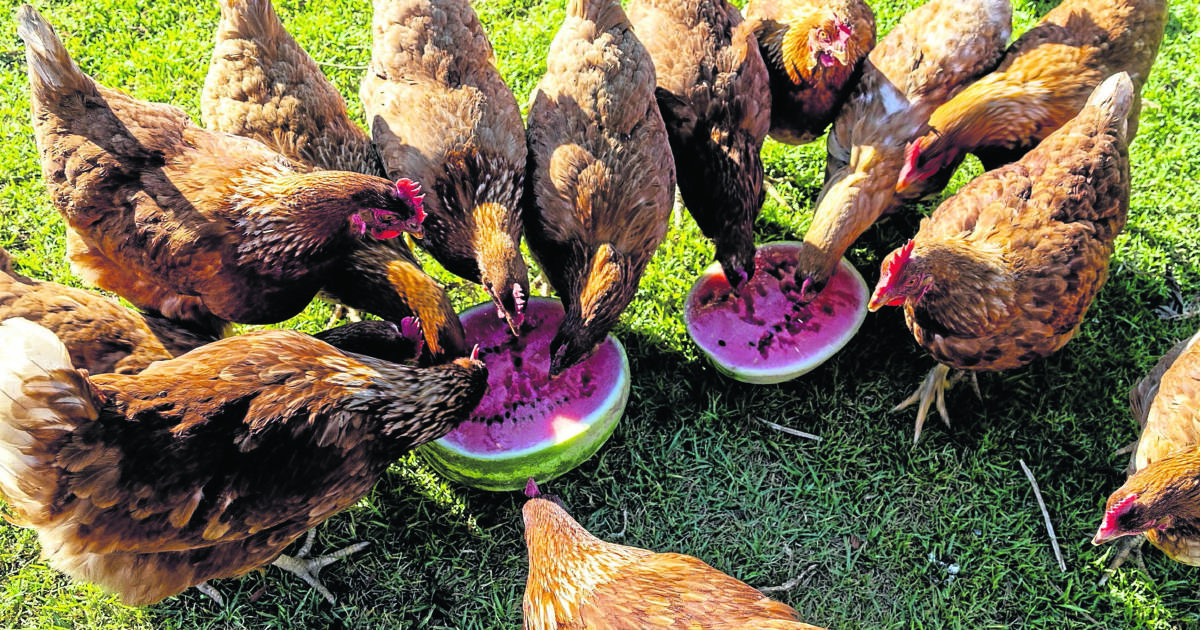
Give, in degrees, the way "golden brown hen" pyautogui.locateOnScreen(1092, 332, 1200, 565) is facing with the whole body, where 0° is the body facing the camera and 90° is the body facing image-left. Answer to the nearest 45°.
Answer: approximately 45°

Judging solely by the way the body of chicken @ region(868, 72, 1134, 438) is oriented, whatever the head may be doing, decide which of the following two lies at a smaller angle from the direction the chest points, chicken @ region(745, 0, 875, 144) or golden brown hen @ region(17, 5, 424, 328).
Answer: the golden brown hen

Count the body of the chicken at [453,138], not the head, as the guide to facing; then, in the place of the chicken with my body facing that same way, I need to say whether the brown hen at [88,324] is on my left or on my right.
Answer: on my right

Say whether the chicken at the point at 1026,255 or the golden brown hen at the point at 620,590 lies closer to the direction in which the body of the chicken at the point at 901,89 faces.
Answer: the golden brown hen

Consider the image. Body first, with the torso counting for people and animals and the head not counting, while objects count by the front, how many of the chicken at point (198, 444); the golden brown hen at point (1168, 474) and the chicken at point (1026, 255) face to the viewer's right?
1

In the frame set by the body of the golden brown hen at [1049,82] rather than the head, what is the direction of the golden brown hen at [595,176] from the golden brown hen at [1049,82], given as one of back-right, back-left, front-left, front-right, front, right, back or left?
front

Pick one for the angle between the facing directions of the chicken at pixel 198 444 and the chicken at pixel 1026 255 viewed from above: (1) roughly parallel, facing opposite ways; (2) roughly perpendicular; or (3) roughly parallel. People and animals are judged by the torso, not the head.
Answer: roughly parallel, facing opposite ways

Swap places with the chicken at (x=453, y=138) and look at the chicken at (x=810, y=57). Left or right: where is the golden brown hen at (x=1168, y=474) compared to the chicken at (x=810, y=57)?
right

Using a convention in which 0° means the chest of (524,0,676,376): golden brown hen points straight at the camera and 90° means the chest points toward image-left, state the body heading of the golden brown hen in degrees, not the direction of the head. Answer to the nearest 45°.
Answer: approximately 0°

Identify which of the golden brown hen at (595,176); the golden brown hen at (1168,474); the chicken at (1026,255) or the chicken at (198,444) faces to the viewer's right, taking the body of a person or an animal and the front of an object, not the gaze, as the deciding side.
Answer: the chicken at (198,444)

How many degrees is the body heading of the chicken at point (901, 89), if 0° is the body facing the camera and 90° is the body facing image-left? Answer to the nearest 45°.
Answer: approximately 45°

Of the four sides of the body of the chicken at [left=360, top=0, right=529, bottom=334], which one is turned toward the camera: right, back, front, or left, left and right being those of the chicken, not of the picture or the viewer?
front

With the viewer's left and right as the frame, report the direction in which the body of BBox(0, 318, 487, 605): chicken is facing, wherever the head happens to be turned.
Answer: facing to the right of the viewer

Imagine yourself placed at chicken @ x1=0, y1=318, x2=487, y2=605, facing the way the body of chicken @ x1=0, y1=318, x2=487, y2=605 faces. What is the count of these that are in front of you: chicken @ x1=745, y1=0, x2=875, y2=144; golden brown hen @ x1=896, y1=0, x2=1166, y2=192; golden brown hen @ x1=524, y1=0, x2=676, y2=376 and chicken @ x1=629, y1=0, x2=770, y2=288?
4

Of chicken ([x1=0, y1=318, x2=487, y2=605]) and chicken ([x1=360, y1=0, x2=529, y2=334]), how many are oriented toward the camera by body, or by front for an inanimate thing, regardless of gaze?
1

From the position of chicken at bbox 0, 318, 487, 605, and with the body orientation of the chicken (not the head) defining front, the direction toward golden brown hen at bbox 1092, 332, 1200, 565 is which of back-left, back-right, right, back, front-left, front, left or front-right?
front-right

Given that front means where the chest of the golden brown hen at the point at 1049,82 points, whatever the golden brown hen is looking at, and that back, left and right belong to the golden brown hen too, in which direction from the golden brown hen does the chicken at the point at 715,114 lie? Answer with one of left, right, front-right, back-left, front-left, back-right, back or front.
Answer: front

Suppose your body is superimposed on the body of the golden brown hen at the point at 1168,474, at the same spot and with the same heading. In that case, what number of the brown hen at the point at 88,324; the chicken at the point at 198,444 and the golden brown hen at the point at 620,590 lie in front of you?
3

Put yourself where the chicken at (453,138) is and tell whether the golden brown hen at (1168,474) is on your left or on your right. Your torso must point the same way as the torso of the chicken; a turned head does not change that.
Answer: on your left

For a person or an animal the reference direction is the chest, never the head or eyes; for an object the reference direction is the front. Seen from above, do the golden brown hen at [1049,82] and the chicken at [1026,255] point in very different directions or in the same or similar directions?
same or similar directions
